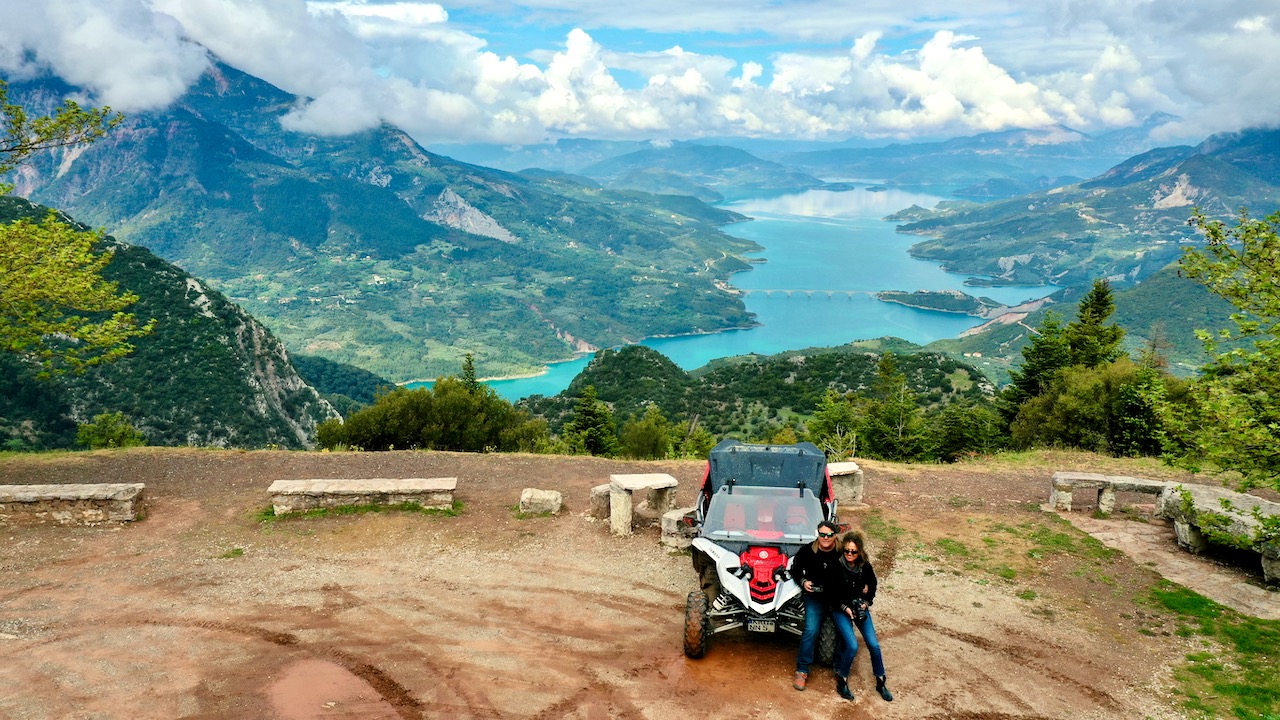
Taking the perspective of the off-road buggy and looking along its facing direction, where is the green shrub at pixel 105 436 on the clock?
The green shrub is roughly at 4 o'clock from the off-road buggy.

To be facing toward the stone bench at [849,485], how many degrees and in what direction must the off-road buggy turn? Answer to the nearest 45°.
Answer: approximately 180°

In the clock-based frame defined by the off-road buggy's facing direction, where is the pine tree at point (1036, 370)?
The pine tree is roughly at 7 o'clock from the off-road buggy.

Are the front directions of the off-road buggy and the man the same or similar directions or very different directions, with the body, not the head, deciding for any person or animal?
same or similar directions

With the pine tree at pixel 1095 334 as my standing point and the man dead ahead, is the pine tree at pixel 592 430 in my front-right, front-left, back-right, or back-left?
front-right

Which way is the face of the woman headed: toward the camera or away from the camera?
toward the camera

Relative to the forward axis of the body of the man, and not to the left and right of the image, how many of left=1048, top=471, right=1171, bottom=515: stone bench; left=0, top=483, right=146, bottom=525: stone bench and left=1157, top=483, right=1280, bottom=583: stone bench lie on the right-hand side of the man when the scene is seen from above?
1

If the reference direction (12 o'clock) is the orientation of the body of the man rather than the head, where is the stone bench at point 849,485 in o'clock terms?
The stone bench is roughly at 6 o'clock from the man.

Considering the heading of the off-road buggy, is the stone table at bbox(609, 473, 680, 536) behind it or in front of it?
behind

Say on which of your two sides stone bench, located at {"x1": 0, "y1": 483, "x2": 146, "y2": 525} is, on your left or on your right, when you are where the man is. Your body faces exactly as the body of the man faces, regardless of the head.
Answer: on your right

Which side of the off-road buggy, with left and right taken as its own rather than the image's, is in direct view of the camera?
front

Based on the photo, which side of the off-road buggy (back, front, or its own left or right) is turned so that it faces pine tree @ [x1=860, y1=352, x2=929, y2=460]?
back

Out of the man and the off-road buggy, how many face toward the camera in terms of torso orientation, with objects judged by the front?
2

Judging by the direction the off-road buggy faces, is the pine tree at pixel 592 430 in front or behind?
behind

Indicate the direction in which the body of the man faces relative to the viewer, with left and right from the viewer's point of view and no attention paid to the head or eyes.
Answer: facing the viewer
